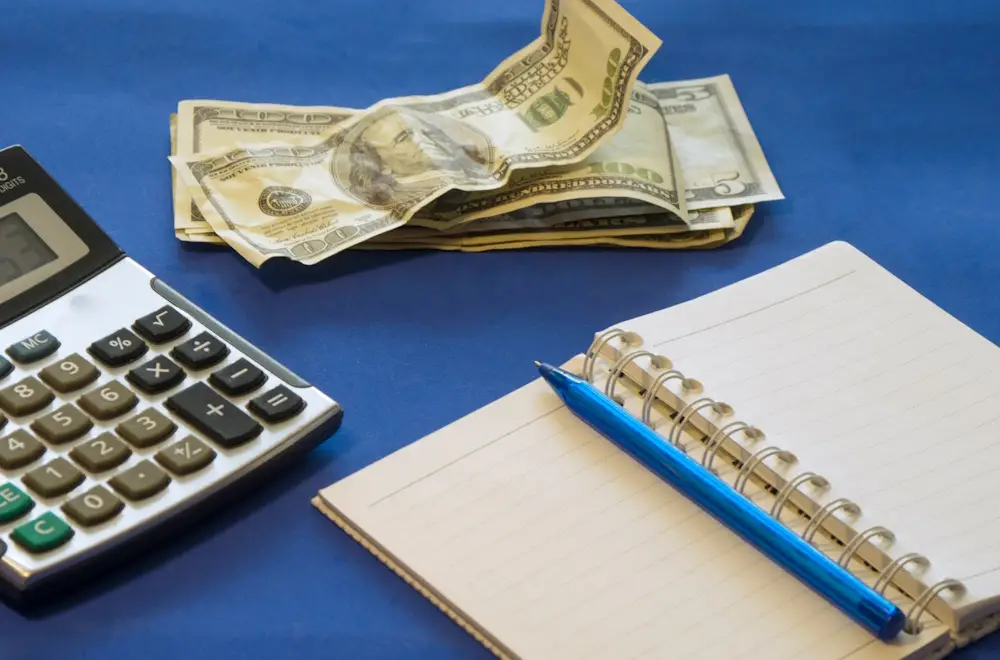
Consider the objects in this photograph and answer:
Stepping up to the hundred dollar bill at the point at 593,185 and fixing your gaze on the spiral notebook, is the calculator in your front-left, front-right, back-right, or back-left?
front-right

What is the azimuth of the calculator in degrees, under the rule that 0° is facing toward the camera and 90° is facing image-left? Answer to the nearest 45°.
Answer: approximately 315°

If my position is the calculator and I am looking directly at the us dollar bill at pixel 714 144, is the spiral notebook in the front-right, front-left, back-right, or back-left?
front-right
